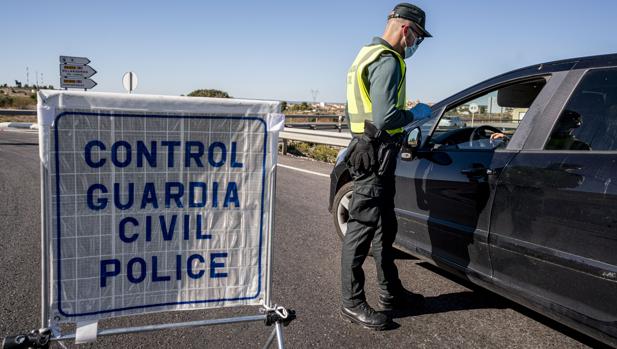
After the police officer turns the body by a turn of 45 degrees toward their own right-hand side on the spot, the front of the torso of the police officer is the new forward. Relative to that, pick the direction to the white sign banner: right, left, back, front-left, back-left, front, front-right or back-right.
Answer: right

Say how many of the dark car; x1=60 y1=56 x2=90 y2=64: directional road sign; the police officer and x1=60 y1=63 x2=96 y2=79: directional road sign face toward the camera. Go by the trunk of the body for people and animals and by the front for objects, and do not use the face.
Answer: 2

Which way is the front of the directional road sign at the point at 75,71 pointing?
toward the camera

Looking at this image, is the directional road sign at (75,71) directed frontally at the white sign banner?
yes

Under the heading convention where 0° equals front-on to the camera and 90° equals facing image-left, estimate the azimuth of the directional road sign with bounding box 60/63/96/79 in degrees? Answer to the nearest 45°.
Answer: approximately 0°

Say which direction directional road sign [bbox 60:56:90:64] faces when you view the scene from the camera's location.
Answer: facing the viewer

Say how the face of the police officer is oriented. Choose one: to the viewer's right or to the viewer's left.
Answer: to the viewer's right

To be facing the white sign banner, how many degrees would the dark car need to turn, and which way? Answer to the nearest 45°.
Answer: approximately 90° to its left

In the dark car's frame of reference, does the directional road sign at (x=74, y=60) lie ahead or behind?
ahead

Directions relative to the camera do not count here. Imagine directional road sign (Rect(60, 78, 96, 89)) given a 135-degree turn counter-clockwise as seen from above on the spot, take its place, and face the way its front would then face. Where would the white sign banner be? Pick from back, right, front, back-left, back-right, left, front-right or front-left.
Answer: back-right

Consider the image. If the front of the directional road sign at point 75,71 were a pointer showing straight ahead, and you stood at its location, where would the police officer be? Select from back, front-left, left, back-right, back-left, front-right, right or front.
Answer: front

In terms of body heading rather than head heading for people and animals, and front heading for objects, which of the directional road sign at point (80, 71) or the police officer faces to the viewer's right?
the police officer

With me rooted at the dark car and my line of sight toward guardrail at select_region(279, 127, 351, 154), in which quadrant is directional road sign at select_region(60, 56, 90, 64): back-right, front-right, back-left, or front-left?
front-left

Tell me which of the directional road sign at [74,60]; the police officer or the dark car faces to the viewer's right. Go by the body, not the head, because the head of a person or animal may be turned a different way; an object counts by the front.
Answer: the police officer

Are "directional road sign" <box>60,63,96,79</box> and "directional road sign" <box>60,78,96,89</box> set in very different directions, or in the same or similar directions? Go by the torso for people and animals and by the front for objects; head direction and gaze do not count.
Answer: same or similar directions

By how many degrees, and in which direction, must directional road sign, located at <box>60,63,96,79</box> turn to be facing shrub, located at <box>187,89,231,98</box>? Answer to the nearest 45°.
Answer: approximately 135° to its left

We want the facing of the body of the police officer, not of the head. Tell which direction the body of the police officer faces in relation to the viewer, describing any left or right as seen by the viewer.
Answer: facing to the right of the viewer

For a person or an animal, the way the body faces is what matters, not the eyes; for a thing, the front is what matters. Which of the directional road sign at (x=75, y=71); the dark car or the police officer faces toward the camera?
the directional road sign

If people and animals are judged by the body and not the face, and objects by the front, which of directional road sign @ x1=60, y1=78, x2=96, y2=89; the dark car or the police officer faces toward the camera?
the directional road sign
